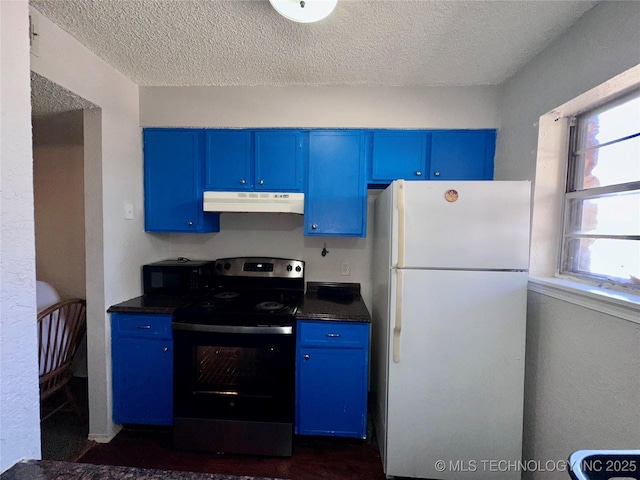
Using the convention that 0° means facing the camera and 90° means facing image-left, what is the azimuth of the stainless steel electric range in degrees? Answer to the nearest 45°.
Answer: approximately 0°

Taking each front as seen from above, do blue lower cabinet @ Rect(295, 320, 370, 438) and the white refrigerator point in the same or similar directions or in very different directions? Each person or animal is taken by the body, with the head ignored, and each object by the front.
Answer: same or similar directions

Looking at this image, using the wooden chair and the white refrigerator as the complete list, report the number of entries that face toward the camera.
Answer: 1

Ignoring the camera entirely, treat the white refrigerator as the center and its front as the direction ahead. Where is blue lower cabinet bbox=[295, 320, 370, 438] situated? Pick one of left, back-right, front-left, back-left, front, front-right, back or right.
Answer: right

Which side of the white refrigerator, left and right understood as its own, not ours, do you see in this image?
front

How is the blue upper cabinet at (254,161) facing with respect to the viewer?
toward the camera

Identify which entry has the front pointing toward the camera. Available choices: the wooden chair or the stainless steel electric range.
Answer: the stainless steel electric range

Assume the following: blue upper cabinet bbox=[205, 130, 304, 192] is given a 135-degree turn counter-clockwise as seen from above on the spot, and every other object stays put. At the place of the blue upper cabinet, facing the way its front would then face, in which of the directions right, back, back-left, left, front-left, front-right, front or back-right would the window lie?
right

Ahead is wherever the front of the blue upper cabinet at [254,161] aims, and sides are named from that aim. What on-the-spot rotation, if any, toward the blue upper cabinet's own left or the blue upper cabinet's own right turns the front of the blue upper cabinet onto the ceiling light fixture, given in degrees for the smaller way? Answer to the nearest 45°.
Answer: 0° — it already faces it

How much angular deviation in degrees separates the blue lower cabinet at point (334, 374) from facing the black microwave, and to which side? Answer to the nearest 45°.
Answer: approximately 90° to its right

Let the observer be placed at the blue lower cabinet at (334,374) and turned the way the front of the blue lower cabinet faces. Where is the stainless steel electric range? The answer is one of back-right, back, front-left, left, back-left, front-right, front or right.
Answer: right

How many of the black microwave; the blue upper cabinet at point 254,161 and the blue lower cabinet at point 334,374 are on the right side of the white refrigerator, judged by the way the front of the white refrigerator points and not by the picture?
3

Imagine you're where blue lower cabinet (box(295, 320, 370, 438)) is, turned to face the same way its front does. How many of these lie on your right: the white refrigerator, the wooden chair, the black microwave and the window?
2

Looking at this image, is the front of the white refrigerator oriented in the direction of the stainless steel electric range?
no

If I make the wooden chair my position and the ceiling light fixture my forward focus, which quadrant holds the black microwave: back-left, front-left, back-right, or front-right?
front-left

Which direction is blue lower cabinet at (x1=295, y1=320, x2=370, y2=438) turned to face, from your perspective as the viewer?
facing the viewer
